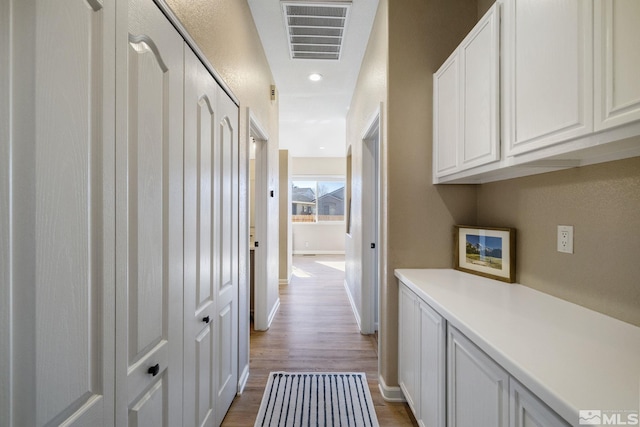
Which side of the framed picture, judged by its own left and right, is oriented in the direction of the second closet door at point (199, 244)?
front

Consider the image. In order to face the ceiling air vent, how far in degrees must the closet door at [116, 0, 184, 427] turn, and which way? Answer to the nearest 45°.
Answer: approximately 90° to its left

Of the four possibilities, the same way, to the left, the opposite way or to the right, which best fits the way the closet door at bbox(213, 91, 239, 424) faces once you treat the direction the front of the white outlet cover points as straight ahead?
the opposite way

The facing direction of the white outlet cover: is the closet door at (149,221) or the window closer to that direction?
the closet door

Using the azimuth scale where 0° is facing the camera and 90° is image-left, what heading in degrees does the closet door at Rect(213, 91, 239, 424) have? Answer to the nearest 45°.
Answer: approximately 270°

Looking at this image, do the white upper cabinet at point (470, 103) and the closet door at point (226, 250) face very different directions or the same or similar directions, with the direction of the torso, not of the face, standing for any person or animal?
very different directions

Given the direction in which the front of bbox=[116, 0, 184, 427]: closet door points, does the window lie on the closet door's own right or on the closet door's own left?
on the closet door's own left

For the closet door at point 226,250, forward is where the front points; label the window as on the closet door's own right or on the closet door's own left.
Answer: on the closet door's own left

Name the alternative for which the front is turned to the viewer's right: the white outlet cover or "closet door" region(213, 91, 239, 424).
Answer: the closet door

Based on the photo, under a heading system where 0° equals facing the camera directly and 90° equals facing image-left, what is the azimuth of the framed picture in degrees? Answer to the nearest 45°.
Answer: approximately 45°
